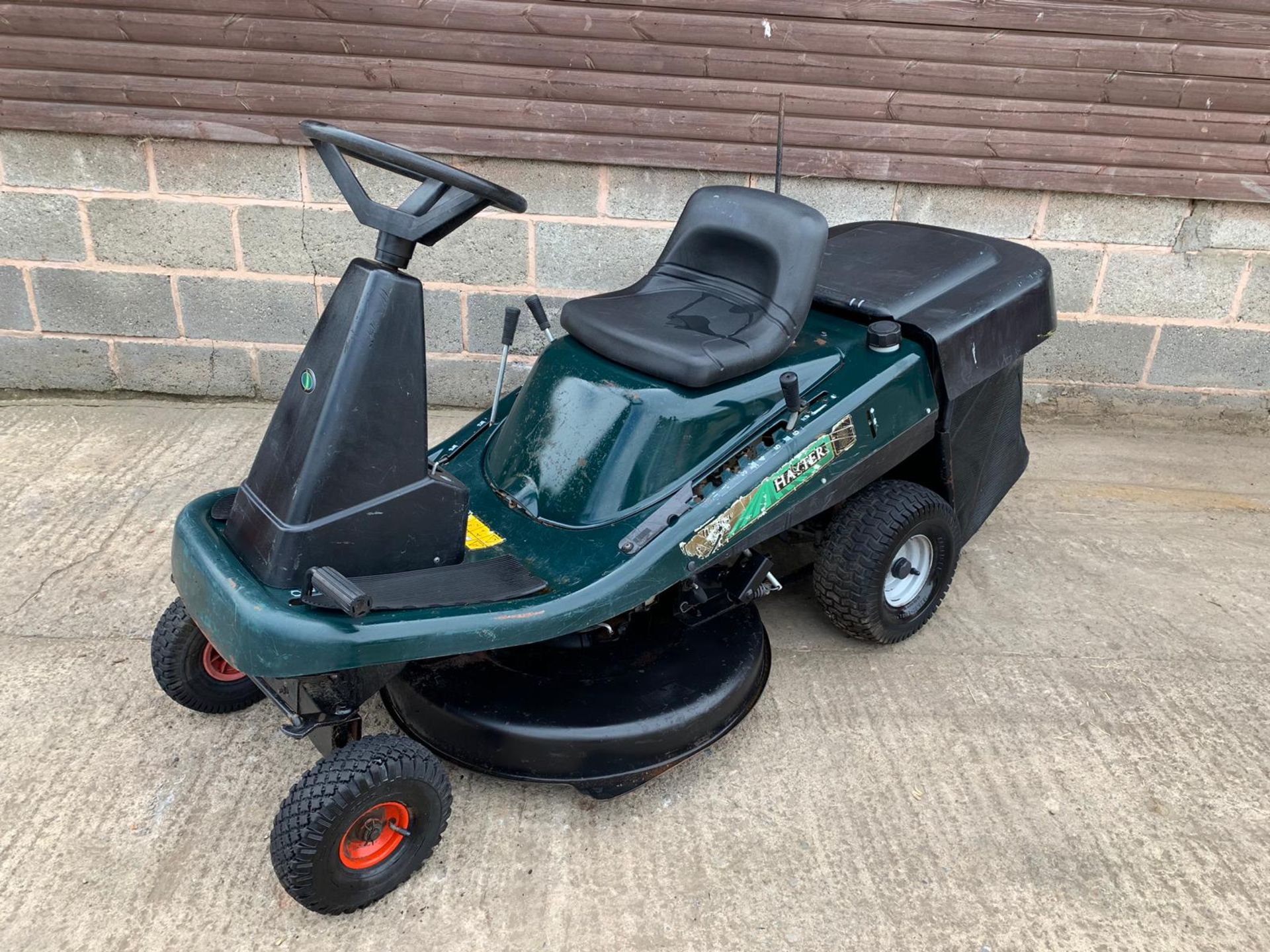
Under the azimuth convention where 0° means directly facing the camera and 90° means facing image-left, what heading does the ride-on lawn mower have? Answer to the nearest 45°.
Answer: approximately 45°
